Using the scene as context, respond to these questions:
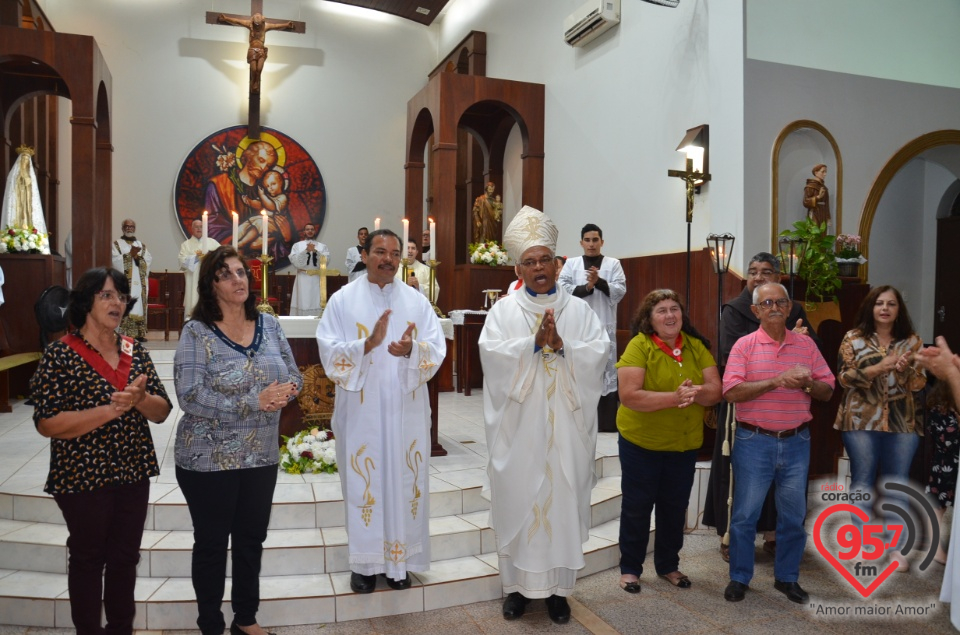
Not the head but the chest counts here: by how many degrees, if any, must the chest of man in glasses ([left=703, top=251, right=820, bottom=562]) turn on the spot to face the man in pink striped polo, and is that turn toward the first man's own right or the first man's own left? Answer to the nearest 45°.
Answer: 0° — they already face them

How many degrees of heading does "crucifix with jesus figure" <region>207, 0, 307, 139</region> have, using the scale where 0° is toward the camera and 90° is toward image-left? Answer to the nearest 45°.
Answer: approximately 0°

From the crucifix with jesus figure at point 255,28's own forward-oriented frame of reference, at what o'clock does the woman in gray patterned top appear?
The woman in gray patterned top is roughly at 12 o'clock from the crucifix with jesus figure.

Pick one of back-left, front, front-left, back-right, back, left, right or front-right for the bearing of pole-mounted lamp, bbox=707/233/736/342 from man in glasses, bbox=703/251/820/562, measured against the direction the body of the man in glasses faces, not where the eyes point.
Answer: back

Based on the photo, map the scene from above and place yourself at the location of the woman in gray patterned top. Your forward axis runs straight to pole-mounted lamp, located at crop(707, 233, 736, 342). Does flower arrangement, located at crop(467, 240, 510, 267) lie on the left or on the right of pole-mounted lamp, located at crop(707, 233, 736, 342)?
left

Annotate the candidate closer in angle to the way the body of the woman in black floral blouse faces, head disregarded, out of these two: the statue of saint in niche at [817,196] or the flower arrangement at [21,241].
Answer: the statue of saint in niche

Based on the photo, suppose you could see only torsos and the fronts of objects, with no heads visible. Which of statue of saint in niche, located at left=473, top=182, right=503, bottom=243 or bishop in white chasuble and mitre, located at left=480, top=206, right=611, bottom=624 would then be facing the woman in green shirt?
the statue of saint in niche

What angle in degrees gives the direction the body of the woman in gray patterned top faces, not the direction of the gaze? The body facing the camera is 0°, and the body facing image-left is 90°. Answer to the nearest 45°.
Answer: approximately 315°

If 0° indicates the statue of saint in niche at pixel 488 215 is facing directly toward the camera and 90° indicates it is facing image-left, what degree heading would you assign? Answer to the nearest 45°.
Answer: approximately 0°

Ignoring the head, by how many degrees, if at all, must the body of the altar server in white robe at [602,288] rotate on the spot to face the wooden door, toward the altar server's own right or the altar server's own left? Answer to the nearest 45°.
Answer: approximately 135° to the altar server's own left
